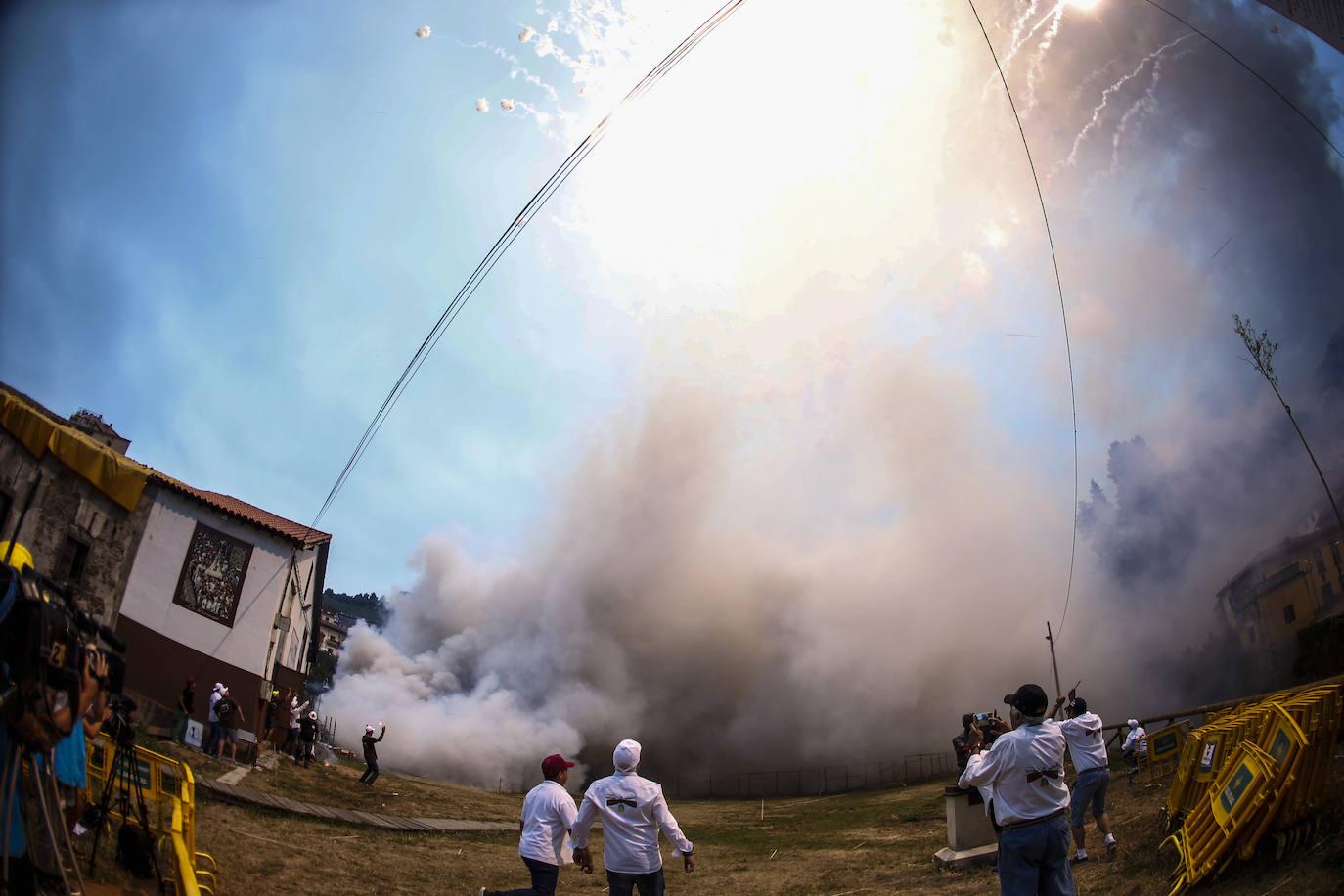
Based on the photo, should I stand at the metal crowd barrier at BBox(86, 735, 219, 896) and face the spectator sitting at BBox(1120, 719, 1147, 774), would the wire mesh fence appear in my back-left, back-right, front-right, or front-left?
front-left

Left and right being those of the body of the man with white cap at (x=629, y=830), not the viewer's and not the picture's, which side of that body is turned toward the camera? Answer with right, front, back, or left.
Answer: back

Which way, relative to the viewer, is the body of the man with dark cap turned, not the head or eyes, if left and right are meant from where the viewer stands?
facing away from the viewer and to the left of the viewer

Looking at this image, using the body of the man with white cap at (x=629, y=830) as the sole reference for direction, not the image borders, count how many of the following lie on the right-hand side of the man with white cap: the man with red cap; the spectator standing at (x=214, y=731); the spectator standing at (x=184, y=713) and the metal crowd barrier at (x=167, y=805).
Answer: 0

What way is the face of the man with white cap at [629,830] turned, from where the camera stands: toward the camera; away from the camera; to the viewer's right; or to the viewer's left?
away from the camera

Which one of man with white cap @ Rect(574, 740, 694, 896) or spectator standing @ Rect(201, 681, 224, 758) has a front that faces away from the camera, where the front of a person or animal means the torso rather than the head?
the man with white cap

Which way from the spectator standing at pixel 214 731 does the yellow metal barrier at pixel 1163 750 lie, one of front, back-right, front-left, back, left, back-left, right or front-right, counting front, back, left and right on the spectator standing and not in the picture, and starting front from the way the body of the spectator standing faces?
front-right

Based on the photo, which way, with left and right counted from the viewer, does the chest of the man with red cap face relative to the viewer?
facing away from the viewer and to the right of the viewer

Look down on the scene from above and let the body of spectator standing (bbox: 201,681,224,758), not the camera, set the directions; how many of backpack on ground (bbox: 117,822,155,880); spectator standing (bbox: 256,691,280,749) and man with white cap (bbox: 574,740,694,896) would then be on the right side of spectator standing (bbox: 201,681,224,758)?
2

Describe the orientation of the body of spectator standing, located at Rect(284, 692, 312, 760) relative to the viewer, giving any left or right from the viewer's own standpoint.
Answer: facing to the right of the viewer

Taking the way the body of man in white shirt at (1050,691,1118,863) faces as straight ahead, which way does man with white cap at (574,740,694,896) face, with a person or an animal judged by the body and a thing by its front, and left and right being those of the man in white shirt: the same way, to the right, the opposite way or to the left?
the same way

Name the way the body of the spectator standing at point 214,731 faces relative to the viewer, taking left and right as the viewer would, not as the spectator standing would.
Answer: facing to the right of the viewer

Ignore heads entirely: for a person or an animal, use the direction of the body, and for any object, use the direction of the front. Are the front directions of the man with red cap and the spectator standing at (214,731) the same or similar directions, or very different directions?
same or similar directions

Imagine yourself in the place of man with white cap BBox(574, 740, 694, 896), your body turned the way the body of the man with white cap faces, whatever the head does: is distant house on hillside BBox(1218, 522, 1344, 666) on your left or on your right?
on your right

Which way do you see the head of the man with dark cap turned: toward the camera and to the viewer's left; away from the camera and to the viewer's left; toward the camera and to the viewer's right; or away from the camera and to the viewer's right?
away from the camera and to the viewer's left

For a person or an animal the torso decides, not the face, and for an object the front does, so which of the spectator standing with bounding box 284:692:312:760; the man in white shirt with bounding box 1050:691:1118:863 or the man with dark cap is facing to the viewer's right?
the spectator standing

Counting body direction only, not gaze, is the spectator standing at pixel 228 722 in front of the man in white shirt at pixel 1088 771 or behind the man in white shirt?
in front

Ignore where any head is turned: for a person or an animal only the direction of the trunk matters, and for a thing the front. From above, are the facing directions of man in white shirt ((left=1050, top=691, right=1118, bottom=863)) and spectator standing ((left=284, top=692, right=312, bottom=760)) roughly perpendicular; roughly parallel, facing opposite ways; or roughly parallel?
roughly perpendicular

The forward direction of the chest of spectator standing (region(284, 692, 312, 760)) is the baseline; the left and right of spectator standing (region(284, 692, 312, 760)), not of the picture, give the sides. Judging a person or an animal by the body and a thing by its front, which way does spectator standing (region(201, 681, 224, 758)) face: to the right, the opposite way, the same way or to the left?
the same way
